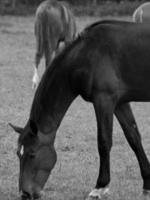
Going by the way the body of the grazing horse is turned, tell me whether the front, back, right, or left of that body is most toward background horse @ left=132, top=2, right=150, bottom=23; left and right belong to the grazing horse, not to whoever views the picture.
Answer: right

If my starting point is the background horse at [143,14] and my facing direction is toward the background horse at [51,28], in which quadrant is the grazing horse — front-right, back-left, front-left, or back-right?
front-left

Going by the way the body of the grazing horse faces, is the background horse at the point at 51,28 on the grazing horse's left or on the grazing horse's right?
on the grazing horse's right

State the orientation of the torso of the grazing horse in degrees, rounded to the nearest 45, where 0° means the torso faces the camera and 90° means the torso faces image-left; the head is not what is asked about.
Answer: approximately 90°
